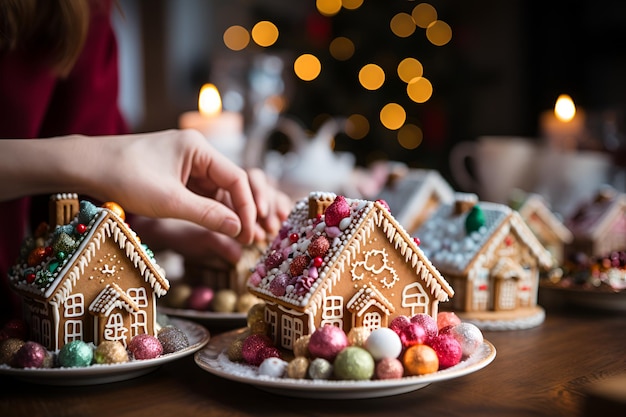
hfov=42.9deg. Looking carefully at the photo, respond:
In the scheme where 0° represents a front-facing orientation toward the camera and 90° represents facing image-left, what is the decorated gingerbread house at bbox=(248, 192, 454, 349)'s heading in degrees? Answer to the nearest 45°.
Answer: approximately 315°

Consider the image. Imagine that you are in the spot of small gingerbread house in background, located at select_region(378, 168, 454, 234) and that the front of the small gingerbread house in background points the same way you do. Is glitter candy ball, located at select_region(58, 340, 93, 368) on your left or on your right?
on your right

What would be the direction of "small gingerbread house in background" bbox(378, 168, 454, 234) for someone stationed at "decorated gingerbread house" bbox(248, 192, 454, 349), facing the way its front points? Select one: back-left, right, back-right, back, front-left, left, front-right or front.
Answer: back-left

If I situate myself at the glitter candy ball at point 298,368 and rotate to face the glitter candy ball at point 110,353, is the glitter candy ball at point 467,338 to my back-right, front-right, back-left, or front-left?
back-right

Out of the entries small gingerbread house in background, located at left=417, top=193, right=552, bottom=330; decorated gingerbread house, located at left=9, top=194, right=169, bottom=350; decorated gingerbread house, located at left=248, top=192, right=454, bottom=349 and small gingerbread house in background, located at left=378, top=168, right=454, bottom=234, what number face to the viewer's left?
0

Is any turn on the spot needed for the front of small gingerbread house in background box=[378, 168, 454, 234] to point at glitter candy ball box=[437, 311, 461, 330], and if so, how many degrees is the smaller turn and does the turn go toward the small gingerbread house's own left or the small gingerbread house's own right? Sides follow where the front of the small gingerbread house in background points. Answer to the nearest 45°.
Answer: approximately 45° to the small gingerbread house's own right

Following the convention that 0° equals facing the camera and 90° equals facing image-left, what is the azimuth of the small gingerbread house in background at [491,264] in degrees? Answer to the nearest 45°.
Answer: approximately 315°

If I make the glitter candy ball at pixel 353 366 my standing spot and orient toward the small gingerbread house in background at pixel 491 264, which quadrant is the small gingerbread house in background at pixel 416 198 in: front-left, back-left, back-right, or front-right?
front-left

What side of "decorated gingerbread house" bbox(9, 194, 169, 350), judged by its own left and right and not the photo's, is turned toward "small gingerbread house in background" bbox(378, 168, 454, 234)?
left

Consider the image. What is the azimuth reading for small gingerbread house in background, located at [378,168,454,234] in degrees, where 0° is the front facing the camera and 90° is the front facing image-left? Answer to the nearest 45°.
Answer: approximately 315°

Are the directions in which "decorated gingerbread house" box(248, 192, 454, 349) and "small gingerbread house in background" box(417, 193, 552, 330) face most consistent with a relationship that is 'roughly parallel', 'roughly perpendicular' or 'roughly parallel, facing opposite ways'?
roughly parallel
